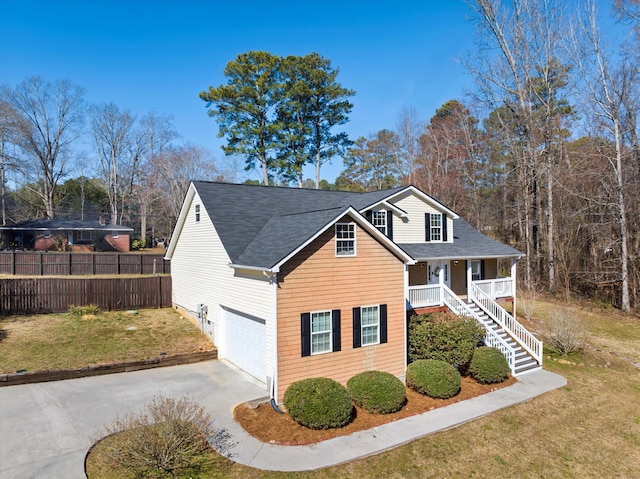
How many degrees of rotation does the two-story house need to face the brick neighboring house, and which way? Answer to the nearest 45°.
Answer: approximately 180°

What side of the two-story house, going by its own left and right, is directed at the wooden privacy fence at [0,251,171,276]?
back

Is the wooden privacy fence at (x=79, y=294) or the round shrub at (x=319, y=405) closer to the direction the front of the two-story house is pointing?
the round shrub

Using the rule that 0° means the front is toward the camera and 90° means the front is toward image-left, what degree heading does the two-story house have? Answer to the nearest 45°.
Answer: approximately 315°

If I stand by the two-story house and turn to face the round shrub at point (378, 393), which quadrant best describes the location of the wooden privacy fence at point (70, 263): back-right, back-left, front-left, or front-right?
back-right

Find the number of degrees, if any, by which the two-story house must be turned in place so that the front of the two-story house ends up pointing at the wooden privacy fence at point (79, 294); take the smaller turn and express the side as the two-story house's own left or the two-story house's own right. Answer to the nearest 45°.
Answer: approximately 135° to the two-story house's own right
